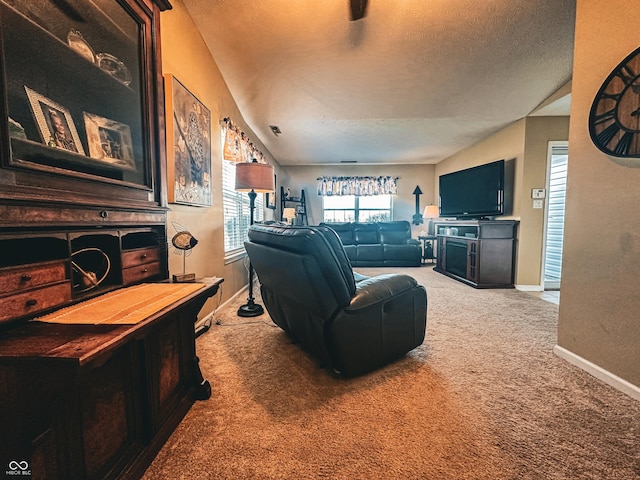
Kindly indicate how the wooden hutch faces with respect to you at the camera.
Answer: facing the viewer and to the right of the viewer

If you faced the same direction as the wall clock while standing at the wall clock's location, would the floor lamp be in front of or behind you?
in front

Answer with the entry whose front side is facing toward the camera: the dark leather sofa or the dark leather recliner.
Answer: the dark leather sofa

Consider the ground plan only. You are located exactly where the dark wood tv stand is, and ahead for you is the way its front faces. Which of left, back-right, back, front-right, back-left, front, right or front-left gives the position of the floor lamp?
front

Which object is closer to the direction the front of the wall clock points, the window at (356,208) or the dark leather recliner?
the dark leather recliner

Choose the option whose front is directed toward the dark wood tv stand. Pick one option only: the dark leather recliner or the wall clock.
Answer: the dark leather recliner

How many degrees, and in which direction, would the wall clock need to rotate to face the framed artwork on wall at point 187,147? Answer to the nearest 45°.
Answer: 0° — it already faces it

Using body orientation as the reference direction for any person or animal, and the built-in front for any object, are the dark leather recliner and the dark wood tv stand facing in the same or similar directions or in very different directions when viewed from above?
very different directions

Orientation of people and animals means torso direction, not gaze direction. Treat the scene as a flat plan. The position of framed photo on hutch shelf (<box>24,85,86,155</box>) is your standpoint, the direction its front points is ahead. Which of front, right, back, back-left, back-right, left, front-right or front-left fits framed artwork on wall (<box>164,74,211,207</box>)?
left

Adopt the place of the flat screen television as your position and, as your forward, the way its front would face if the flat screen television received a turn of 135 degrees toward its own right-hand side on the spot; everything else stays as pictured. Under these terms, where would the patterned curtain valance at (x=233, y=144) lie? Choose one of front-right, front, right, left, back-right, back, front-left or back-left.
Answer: back-left

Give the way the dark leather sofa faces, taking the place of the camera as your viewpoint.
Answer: facing the viewer

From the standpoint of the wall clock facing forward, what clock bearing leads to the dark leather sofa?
The dark leather sofa is roughly at 3 o'clock from the wall clock.

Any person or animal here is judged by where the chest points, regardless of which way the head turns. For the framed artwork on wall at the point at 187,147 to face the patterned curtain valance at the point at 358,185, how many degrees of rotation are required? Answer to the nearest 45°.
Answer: approximately 90° to its left

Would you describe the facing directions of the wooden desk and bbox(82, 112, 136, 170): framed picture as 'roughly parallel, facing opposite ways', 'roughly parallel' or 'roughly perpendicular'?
roughly parallel

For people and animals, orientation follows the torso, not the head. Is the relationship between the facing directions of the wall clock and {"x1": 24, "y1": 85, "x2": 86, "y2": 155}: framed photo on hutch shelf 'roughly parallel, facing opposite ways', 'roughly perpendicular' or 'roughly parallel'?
roughly parallel, facing opposite ways

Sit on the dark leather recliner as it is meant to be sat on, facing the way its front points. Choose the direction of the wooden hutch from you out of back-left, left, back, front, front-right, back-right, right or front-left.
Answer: back

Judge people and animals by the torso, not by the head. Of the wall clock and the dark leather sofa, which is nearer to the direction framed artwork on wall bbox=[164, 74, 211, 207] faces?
the wall clock

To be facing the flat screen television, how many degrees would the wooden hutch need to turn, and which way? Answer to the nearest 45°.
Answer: approximately 45° to its left

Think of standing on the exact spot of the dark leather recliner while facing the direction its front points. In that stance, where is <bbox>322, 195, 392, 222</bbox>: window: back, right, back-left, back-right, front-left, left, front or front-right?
front-left
